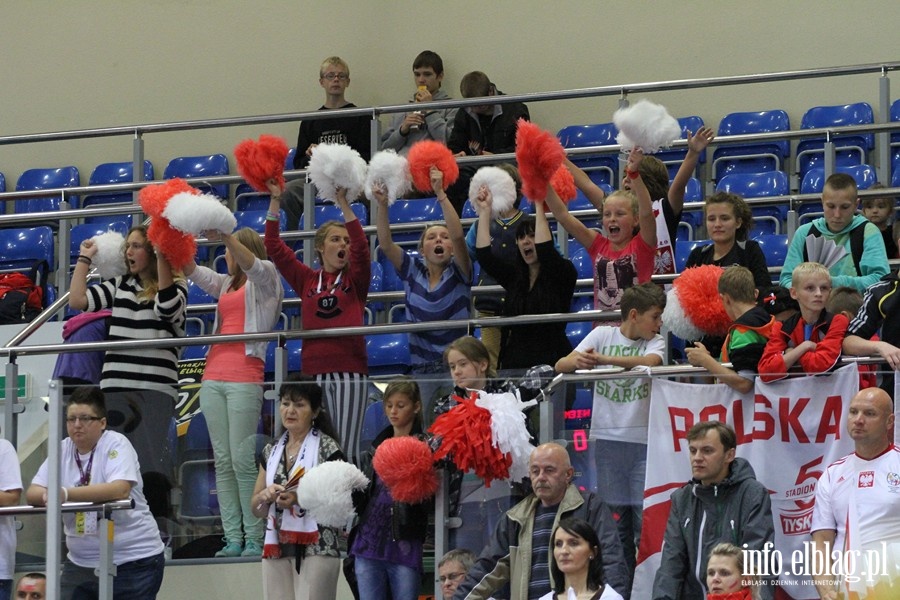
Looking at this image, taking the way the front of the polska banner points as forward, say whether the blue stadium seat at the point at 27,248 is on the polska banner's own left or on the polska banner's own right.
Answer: on the polska banner's own right

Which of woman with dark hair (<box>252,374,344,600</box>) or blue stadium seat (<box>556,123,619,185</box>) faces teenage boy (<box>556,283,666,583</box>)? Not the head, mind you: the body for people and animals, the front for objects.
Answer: the blue stadium seat

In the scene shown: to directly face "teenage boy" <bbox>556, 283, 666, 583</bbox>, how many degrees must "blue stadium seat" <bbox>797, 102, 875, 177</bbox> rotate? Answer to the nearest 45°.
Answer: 0° — it already faces them

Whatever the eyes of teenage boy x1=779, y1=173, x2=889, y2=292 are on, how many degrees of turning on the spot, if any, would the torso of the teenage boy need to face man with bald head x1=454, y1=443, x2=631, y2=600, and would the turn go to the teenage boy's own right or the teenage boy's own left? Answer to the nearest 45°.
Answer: approximately 45° to the teenage boy's own right

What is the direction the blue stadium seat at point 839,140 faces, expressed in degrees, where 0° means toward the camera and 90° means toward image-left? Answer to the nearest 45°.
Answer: approximately 0°

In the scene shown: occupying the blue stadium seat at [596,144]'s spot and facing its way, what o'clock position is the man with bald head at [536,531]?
The man with bald head is roughly at 12 o'clock from the blue stadium seat.

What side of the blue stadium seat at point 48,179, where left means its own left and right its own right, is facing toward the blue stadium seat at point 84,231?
front

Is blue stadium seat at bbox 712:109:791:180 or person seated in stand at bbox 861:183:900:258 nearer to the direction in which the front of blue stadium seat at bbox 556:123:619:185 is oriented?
the person seated in stand

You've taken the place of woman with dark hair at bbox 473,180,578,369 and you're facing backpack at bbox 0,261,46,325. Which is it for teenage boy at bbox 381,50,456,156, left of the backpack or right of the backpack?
right

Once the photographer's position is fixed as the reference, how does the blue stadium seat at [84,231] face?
facing the viewer

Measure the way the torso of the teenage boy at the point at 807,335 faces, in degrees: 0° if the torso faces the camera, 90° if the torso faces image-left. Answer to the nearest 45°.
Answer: approximately 0°

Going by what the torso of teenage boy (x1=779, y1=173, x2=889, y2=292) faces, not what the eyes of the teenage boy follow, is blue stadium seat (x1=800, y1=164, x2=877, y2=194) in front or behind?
behind

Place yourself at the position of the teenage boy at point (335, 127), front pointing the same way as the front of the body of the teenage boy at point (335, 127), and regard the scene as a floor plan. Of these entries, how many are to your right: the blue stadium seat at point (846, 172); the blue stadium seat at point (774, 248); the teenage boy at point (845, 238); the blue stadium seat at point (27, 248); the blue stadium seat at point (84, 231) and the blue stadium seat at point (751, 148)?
2

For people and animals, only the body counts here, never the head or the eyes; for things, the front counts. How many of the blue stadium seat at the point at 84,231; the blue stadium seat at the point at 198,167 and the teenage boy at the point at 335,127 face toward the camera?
3

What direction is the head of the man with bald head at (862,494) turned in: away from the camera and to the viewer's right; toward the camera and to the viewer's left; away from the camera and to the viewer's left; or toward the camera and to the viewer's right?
toward the camera and to the viewer's left
